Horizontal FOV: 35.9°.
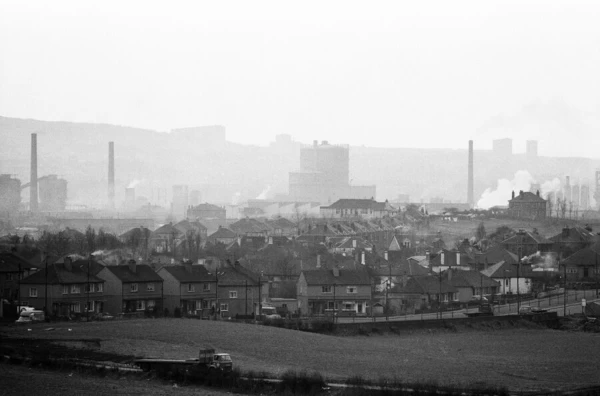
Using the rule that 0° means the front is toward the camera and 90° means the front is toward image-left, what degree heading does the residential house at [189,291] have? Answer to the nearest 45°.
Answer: approximately 315°

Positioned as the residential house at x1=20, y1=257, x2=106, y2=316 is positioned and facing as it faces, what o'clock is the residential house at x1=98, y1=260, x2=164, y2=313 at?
the residential house at x1=98, y1=260, x2=164, y2=313 is roughly at 10 o'clock from the residential house at x1=20, y1=257, x2=106, y2=316.

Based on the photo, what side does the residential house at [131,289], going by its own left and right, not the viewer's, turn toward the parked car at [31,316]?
right

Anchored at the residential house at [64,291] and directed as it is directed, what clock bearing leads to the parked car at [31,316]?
The parked car is roughly at 2 o'clock from the residential house.

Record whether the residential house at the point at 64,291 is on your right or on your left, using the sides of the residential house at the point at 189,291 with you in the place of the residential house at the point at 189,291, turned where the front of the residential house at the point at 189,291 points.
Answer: on your right

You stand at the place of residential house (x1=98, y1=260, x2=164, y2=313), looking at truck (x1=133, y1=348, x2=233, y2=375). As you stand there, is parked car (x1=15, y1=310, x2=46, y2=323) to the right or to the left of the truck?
right

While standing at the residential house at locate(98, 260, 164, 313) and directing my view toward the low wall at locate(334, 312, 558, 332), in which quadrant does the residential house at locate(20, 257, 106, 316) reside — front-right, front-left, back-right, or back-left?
back-right

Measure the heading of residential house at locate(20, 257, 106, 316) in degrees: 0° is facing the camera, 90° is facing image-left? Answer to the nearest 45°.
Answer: approximately 315°

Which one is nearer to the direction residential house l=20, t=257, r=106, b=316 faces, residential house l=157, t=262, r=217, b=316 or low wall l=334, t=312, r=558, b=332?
the low wall
